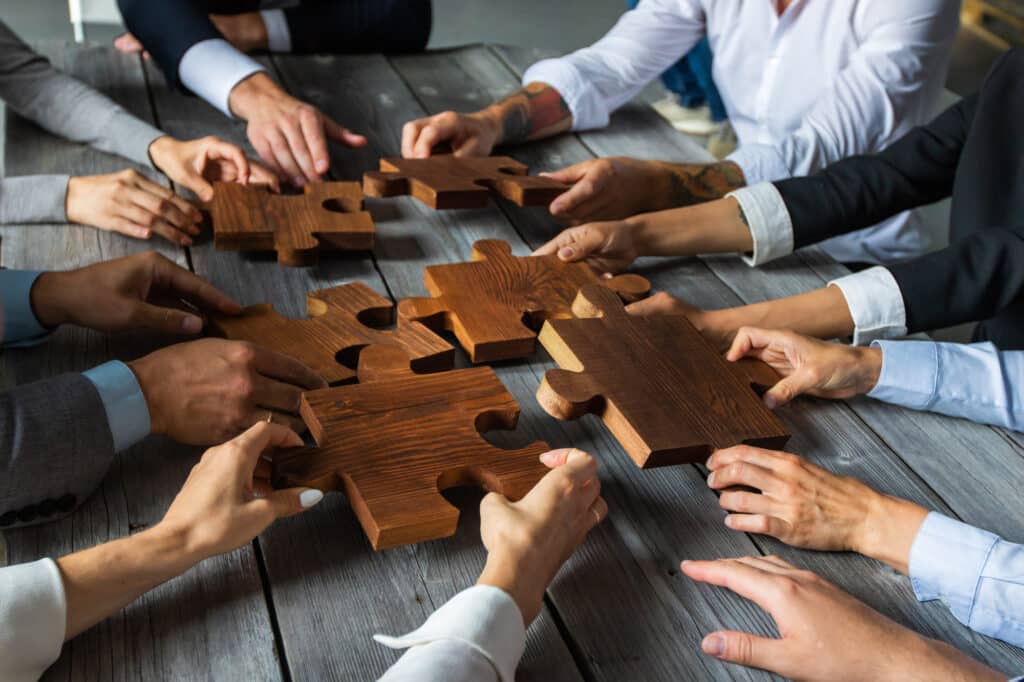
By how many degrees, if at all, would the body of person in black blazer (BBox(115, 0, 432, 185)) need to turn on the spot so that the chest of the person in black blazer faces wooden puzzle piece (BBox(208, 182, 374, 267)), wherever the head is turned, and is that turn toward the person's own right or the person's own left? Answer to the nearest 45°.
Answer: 0° — they already face it

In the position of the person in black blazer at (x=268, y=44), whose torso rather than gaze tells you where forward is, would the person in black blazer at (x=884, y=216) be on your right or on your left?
on your left

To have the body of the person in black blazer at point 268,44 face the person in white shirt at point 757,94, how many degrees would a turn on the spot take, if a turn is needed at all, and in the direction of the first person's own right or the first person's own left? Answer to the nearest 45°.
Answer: approximately 90° to the first person's own left

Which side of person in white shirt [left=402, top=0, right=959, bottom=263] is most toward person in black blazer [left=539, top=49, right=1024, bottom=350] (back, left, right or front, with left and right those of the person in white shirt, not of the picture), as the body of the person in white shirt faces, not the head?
left

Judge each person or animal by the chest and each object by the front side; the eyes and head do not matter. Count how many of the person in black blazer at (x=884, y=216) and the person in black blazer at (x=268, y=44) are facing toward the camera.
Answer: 1

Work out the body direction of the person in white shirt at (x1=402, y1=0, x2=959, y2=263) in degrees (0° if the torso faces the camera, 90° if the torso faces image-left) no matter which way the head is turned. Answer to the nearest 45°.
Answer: approximately 45°

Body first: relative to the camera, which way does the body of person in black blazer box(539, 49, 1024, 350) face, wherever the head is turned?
to the viewer's left
